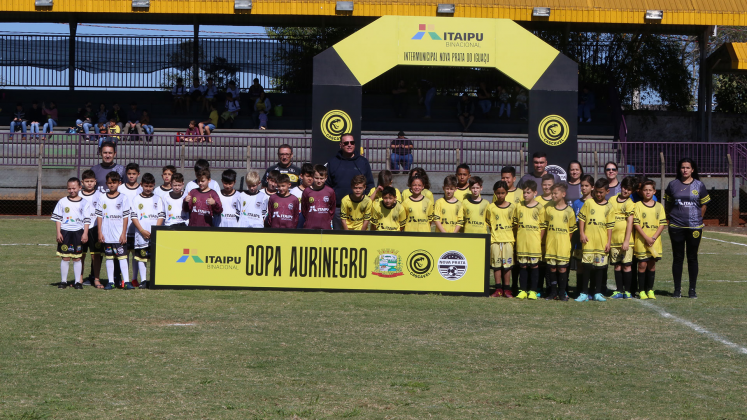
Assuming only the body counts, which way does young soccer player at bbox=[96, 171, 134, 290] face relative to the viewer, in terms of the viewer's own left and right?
facing the viewer

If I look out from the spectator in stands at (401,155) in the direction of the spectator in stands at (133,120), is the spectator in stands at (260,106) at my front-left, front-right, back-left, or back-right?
front-right

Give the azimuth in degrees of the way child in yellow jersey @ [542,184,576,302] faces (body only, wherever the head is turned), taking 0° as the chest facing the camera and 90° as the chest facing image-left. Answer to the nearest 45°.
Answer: approximately 0°

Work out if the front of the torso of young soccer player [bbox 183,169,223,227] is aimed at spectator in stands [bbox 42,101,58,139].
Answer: no

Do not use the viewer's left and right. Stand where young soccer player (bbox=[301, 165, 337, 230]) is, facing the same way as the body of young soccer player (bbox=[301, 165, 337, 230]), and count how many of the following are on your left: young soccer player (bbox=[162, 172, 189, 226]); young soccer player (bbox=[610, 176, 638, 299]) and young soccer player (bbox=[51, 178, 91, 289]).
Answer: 1

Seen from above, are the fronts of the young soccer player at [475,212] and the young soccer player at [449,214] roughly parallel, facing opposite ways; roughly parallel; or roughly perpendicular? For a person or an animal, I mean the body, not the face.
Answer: roughly parallel

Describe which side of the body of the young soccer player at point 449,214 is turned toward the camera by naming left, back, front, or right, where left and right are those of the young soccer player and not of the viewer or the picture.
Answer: front

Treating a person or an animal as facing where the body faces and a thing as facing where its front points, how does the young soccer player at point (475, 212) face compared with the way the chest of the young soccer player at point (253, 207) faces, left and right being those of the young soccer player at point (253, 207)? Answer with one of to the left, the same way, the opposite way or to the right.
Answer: the same way

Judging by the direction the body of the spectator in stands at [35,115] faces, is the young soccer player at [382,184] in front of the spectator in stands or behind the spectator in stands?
in front

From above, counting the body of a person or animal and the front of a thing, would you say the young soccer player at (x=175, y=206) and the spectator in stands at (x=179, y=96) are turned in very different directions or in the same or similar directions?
same or similar directions

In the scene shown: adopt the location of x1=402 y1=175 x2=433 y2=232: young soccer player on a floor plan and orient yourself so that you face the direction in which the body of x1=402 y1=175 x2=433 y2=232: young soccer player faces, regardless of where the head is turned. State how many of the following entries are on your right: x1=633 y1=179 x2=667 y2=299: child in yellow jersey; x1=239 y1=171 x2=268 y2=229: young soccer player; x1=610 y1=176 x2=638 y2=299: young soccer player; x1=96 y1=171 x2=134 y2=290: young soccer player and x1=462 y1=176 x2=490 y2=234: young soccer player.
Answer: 2

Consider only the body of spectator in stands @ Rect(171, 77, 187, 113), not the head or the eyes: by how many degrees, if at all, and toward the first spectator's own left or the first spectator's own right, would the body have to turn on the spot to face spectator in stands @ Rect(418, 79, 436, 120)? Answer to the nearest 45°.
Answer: approximately 90° to the first spectator's own left

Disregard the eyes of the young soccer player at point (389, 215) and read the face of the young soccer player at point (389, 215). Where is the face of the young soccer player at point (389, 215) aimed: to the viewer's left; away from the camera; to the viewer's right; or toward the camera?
toward the camera

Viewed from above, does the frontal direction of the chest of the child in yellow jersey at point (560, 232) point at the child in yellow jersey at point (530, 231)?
no

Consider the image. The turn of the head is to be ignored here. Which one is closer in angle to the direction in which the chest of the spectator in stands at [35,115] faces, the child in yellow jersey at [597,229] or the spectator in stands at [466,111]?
the child in yellow jersey

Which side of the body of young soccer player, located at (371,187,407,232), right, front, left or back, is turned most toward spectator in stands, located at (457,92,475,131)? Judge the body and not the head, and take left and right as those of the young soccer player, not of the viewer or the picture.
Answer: back

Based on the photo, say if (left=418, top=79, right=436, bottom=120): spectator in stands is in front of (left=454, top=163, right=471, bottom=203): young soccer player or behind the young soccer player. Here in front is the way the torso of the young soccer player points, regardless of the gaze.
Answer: behind

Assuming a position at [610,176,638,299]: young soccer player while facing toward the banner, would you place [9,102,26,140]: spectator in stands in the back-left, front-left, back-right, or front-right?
front-right

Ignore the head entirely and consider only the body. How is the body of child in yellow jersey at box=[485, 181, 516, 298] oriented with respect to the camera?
toward the camera
